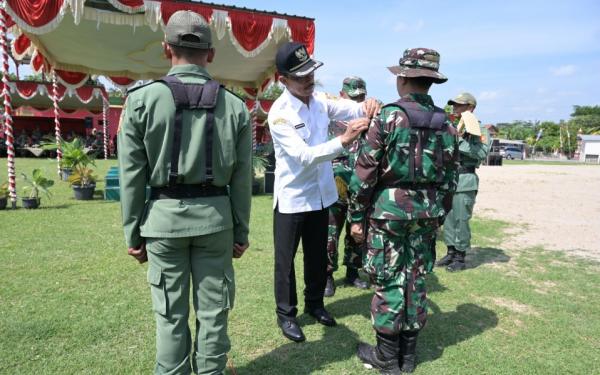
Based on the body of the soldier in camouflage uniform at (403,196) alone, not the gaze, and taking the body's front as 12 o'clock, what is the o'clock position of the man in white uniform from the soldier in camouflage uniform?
The man in white uniform is roughly at 11 o'clock from the soldier in camouflage uniform.

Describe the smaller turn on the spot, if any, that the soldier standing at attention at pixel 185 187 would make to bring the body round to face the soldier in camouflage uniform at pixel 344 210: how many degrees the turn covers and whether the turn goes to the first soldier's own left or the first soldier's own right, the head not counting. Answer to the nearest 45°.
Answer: approximately 45° to the first soldier's own right

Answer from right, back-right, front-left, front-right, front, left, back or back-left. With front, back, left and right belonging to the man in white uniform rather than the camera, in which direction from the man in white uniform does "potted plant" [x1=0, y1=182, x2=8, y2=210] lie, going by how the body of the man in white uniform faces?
back

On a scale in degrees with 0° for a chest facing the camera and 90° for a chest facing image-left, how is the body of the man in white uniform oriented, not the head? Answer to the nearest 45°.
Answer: approximately 315°

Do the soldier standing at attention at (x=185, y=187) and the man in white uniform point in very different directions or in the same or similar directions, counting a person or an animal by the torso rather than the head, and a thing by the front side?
very different directions

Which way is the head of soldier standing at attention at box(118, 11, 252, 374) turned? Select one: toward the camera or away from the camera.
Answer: away from the camera

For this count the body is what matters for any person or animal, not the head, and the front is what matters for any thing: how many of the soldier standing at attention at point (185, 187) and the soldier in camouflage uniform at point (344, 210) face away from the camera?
1

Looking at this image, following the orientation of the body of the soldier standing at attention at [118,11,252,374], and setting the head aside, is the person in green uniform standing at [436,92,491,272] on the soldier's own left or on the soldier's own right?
on the soldier's own right

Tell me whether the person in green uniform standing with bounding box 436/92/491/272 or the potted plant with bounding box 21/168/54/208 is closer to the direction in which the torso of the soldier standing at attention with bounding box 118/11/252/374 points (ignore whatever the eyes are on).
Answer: the potted plant

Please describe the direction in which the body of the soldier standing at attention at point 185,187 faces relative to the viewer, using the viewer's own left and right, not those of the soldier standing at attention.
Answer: facing away from the viewer

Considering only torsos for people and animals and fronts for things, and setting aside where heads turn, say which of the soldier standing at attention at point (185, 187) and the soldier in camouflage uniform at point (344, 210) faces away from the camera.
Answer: the soldier standing at attention
